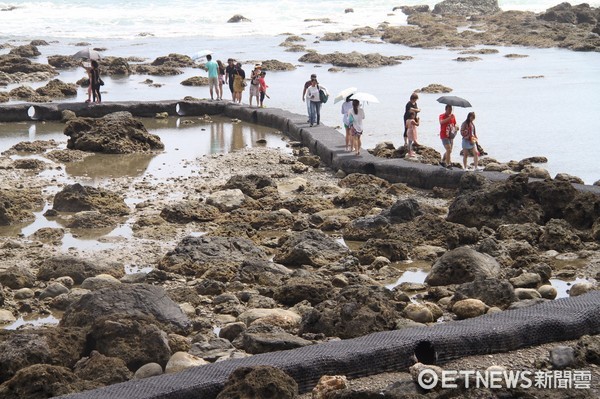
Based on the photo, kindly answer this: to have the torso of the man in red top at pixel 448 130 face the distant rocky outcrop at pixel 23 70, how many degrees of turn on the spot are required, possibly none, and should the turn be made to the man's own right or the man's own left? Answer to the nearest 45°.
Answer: approximately 180°

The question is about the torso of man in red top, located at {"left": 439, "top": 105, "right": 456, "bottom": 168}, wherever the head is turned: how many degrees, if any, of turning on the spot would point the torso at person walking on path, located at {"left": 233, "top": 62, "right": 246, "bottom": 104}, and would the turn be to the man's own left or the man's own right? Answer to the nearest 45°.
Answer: approximately 180°

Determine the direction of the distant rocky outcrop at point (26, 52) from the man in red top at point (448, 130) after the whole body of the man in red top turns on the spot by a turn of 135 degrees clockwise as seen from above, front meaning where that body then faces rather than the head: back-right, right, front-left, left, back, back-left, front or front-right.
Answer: front-right

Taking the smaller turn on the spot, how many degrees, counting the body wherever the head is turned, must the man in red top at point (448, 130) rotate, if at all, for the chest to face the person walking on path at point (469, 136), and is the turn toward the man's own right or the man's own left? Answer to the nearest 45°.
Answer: approximately 45° to the man's own left

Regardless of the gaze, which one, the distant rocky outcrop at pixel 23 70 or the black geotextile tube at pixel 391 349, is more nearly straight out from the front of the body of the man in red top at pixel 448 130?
the black geotextile tube

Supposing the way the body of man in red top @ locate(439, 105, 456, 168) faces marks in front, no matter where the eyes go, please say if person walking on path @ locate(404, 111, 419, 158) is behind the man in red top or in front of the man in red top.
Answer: behind

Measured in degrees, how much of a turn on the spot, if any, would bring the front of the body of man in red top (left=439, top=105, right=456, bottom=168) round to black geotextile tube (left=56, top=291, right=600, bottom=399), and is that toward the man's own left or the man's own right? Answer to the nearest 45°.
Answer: approximately 45° to the man's own right

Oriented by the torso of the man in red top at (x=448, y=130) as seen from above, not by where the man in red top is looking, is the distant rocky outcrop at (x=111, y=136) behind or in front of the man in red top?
behind

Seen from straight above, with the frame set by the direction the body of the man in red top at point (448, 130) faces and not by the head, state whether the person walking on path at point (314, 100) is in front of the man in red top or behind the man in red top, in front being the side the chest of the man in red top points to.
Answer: behind

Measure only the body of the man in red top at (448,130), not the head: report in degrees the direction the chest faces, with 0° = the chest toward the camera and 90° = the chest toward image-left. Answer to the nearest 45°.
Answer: approximately 315°
